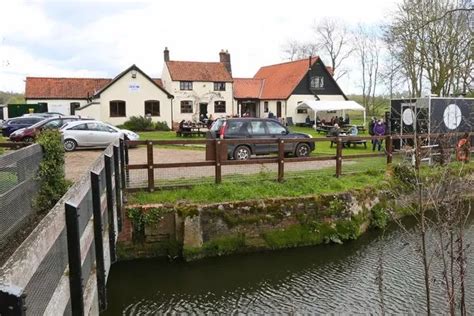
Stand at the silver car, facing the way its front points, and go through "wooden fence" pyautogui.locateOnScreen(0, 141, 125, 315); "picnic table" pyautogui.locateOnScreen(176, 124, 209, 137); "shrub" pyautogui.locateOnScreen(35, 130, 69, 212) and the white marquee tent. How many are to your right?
2

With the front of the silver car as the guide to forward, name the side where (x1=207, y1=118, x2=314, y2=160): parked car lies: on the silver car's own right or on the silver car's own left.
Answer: on the silver car's own right

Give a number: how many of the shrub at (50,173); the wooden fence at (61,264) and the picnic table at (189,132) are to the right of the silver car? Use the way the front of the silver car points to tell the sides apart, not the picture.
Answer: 2

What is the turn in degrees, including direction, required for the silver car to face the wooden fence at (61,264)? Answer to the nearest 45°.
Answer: approximately 90° to its right

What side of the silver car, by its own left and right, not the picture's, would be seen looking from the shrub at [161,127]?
left

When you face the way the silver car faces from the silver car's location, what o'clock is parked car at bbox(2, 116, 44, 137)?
The parked car is roughly at 8 o'clock from the silver car.

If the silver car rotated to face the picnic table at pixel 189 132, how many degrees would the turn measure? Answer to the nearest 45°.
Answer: approximately 45° to its left

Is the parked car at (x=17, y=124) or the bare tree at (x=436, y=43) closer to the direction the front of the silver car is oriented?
the bare tree

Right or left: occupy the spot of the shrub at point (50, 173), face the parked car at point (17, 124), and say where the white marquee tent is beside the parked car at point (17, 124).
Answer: right

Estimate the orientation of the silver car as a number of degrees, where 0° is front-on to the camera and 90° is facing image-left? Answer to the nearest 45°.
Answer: approximately 270°

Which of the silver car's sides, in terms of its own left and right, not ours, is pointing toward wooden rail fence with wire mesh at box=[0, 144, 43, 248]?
right

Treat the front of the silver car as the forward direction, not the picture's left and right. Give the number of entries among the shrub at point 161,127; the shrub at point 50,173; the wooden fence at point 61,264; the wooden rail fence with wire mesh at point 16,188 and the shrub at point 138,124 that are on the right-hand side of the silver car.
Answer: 3

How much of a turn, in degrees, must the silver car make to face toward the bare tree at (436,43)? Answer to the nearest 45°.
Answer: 0° — it already faces it

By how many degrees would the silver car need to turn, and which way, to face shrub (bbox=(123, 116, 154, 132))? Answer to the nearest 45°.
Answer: approximately 90° to its left
